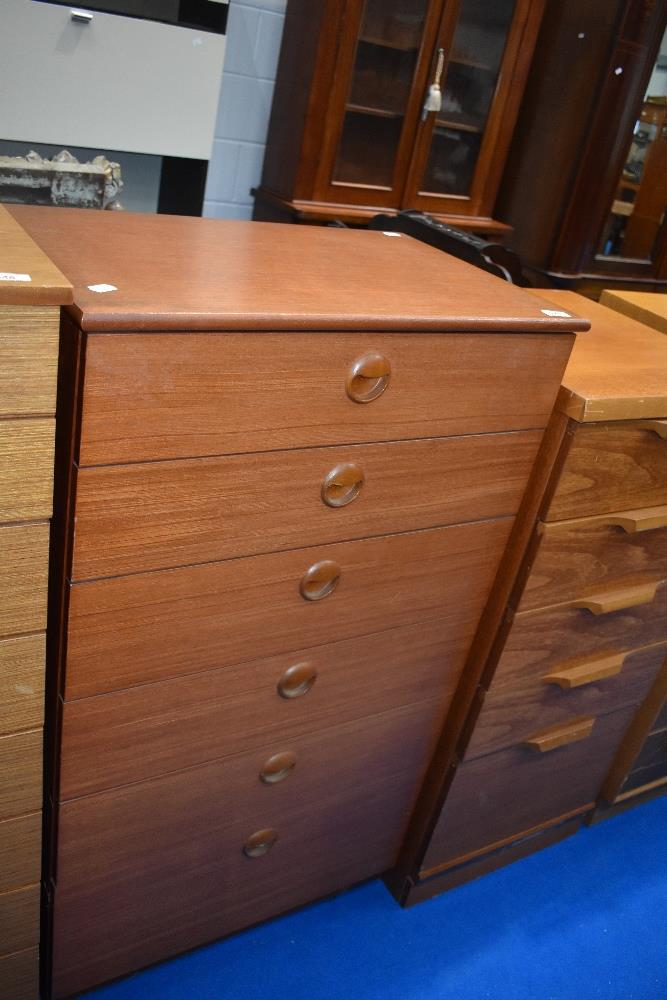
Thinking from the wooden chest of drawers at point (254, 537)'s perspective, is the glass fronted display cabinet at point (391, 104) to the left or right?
on its left

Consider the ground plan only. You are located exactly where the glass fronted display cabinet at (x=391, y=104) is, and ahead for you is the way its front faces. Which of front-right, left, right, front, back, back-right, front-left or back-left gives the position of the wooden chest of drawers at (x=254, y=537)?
front-right

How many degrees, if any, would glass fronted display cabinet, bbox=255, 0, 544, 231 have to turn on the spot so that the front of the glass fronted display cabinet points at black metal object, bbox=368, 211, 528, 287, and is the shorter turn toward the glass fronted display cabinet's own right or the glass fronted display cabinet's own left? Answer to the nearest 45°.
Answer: approximately 45° to the glass fronted display cabinet's own right

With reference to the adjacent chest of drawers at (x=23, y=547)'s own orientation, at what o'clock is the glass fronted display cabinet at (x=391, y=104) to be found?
The glass fronted display cabinet is roughly at 7 o'clock from the adjacent chest of drawers.

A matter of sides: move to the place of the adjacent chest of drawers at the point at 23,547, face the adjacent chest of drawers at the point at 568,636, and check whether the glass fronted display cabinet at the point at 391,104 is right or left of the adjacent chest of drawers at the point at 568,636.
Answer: left

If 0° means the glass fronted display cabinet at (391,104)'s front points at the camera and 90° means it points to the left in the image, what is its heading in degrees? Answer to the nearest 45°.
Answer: approximately 315°

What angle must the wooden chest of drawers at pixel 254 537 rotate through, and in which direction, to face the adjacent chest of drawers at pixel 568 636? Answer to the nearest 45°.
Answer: approximately 90° to its left

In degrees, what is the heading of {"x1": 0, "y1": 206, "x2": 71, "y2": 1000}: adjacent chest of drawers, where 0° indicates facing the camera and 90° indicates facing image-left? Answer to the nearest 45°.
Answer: approximately 0°
